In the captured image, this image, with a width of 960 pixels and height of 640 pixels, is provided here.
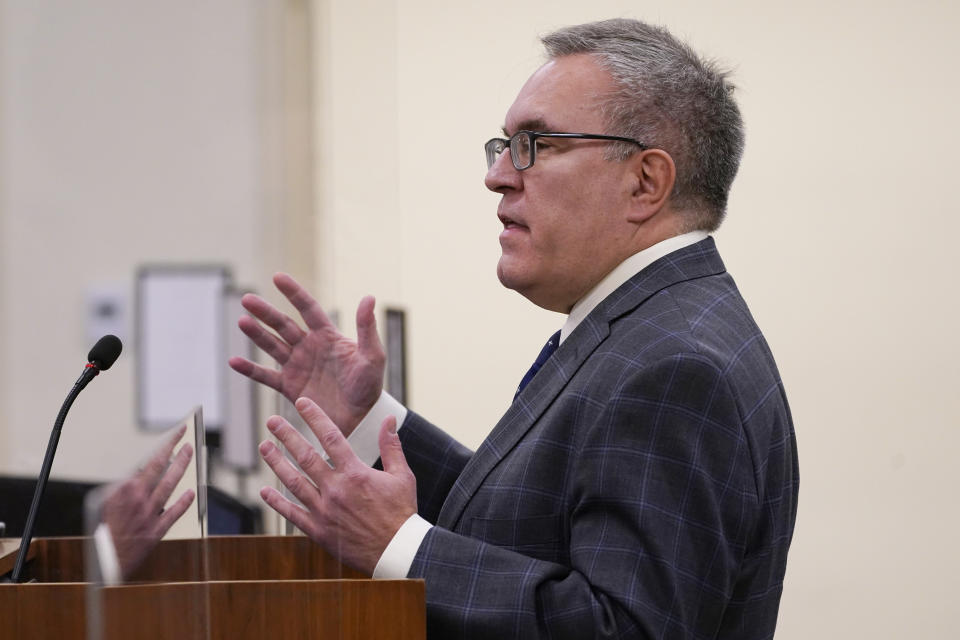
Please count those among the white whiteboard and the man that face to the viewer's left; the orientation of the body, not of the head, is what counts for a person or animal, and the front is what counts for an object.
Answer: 1

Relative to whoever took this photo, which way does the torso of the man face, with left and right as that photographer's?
facing to the left of the viewer

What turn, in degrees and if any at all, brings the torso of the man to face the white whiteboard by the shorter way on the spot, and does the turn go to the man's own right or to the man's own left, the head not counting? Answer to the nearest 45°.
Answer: approximately 45° to the man's own right

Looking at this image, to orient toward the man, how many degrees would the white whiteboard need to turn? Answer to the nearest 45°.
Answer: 0° — it already faces them

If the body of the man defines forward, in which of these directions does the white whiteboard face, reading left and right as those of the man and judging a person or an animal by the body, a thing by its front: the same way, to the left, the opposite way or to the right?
to the left

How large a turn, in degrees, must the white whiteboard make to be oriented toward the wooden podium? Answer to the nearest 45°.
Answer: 0° — it already faces it

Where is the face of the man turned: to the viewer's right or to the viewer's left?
to the viewer's left

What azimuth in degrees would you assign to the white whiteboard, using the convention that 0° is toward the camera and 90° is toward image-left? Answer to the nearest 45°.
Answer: approximately 0°
